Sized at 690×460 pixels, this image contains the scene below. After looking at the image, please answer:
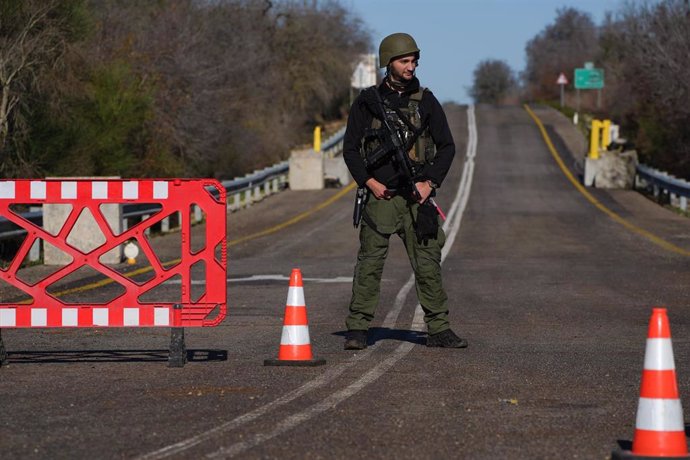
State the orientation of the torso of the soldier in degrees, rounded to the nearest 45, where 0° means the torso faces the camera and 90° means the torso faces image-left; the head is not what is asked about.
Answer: approximately 0°

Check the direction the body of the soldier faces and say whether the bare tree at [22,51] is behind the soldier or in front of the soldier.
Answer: behind

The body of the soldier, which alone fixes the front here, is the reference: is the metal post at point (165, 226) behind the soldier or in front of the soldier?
behind

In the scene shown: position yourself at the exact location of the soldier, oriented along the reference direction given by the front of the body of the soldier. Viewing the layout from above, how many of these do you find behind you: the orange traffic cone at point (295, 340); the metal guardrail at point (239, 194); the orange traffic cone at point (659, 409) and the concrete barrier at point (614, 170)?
2

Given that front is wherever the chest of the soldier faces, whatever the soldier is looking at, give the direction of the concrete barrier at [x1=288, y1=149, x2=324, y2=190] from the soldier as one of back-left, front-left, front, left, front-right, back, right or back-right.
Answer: back

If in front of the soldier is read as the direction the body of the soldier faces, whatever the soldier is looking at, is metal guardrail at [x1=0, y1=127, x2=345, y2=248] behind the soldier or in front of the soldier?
behind

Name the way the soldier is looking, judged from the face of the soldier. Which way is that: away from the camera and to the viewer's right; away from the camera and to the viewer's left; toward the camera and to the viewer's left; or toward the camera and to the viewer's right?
toward the camera and to the viewer's right

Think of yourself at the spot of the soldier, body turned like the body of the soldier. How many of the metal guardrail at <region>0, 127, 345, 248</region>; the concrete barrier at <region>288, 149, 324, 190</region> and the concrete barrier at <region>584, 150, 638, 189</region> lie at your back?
3

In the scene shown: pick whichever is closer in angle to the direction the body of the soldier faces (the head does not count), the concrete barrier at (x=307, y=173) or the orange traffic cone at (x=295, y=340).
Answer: the orange traffic cone

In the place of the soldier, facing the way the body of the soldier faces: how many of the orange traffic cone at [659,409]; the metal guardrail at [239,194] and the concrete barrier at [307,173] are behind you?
2
